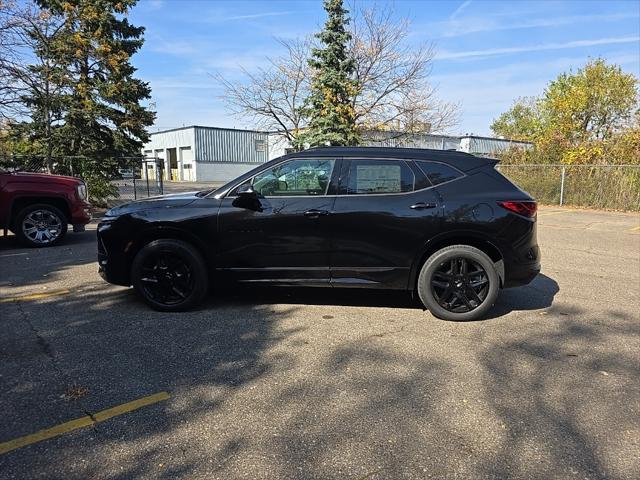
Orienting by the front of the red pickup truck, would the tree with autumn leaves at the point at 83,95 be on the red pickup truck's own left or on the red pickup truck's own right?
on the red pickup truck's own left

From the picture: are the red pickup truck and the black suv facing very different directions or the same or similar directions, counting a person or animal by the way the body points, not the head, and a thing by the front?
very different directions

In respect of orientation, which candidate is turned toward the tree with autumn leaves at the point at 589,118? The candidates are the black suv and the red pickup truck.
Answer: the red pickup truck

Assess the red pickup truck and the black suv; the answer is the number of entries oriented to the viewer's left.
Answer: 1

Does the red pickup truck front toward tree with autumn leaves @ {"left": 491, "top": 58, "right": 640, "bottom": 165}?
yes

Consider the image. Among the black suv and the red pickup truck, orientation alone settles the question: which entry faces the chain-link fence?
the red pickup truck

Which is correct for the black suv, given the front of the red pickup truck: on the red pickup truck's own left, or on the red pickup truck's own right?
on the red pickup truck's own right

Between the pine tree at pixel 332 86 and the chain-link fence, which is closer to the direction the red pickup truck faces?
the chain-link fence

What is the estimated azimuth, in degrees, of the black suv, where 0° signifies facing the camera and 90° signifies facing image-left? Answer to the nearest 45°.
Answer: approximately 90°

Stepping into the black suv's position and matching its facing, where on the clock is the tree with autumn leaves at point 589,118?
The tree with autumn leaves is roughly at 4 o'clock from the black suv.

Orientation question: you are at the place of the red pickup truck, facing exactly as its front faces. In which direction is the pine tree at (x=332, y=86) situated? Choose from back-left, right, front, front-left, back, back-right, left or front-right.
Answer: front-left

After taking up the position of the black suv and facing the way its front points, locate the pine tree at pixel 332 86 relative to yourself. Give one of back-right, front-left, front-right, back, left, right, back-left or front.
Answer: right

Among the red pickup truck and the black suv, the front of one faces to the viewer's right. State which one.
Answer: the red pickup truck

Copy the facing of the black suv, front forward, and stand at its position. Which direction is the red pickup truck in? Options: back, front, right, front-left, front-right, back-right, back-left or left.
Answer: front-right

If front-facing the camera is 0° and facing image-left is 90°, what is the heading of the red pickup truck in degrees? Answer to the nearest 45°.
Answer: approximately 270°
